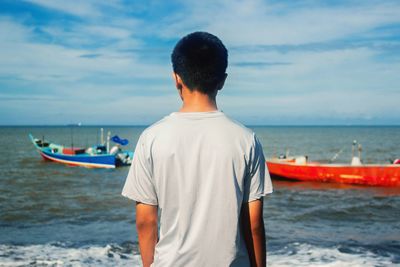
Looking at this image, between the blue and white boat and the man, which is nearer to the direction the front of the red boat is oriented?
the blue and white boat

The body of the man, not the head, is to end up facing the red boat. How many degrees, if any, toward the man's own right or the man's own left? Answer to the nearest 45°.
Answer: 0° — they already face it

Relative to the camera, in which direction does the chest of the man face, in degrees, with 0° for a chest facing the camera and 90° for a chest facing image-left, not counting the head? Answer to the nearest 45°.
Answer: approximately 180°

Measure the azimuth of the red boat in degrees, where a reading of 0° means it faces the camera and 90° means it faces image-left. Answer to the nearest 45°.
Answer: approximately 90°

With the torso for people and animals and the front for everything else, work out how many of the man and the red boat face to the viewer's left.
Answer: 1

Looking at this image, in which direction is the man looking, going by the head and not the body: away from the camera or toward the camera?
away from the camera

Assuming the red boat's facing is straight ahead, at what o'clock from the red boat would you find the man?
The man is roughly at 9 o'clock from the red boat.

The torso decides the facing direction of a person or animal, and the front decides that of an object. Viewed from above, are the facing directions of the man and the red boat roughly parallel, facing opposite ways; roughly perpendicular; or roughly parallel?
roughly perpendicular
